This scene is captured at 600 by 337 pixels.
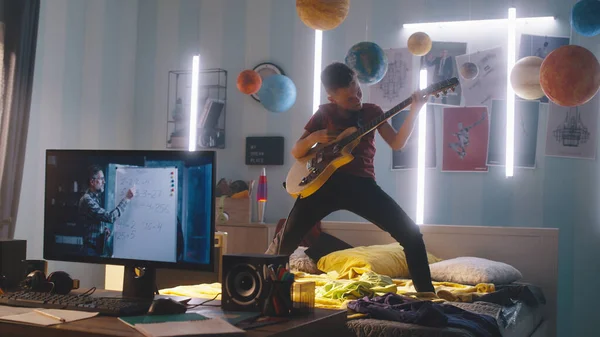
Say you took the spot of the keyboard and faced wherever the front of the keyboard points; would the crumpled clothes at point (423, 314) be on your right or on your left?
on your left

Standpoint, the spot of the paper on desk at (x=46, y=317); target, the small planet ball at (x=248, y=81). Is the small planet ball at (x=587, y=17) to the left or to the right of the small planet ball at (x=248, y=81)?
right

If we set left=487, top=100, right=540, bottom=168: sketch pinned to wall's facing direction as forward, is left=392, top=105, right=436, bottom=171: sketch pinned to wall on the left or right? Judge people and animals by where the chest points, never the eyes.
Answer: on its right

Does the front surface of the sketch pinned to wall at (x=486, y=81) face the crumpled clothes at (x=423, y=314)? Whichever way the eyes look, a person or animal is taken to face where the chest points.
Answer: yes

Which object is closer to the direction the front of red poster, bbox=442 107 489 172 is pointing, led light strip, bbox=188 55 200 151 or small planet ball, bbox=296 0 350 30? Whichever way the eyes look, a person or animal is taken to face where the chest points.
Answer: the small planet ball

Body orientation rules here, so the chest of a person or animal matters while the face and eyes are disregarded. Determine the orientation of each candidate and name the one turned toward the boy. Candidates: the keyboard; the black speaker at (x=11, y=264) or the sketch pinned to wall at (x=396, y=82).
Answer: the sketch pinned to wall

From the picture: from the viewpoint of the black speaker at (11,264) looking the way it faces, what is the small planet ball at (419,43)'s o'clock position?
The small planet ball is roughly at 8 o'clock from the black speaker.

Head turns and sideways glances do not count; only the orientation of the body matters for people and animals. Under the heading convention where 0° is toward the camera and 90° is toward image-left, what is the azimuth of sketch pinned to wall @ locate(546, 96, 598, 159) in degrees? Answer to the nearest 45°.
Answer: approximately 0°
